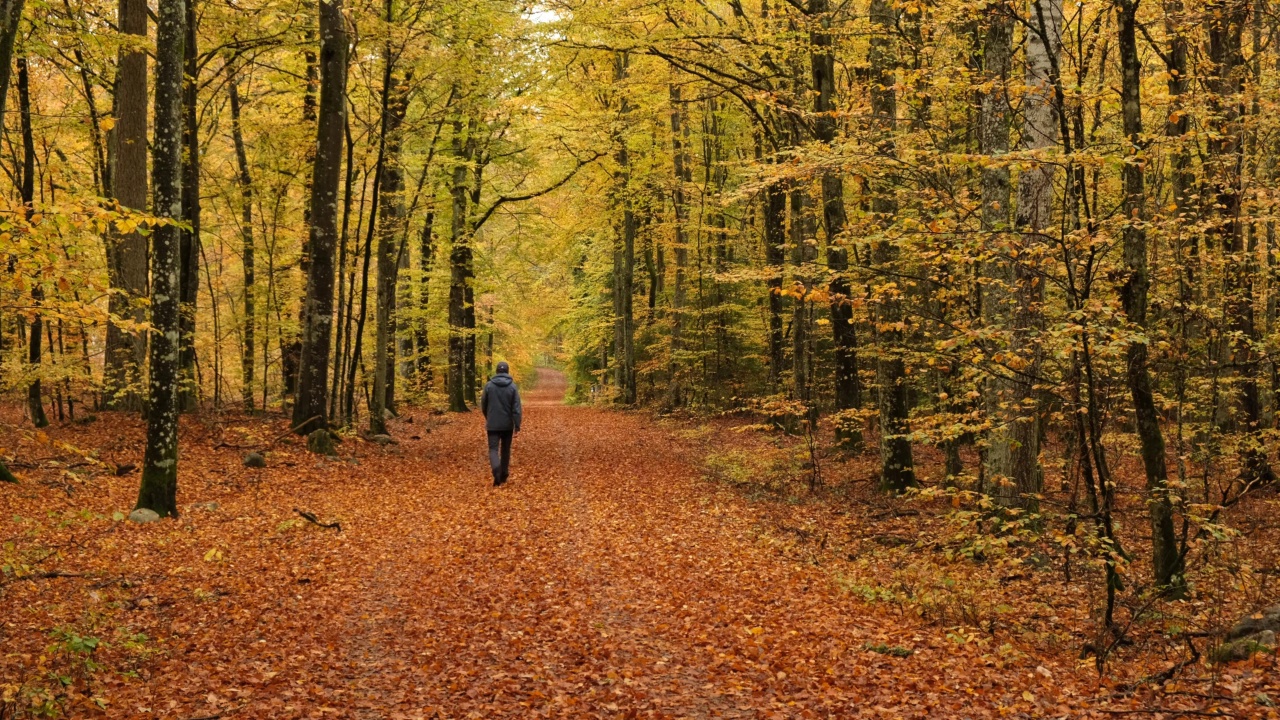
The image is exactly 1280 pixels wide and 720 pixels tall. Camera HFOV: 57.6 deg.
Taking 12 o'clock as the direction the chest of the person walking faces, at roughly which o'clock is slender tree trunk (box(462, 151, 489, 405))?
The slender tree trunk is roughly at 12 o'clock from the person walking.

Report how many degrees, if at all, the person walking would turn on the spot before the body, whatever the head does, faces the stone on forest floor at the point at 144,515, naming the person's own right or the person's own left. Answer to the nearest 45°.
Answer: approximately 135° to the person's own left

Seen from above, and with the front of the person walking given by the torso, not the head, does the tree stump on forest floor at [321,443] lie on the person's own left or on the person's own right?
on the person's own left

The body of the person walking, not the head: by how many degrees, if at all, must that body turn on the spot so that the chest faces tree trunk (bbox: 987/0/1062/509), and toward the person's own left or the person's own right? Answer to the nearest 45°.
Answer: approximately 135° to the person's own right

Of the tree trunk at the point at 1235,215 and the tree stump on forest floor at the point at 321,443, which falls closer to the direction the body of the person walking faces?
the tree stump on forest floor

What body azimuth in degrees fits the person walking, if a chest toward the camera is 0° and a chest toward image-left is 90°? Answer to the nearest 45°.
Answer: approximately 180°

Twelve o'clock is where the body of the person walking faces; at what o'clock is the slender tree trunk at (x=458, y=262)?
The slender tree trunk is roughly at 12 o'clock from the person walking.

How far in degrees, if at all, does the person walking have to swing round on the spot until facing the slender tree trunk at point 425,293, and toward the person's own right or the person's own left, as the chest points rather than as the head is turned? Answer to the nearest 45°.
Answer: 0° — they already face it

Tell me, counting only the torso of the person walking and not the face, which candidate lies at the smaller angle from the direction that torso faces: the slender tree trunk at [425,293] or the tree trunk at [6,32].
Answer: the slender tree trunk

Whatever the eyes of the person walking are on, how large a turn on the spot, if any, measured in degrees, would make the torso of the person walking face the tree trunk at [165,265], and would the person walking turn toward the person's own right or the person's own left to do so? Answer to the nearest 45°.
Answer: approximately 135° to the person's own left

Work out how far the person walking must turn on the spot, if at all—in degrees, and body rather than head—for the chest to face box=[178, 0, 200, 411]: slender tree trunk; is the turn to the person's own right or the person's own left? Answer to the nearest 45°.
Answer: approximately 45° to the person's own left

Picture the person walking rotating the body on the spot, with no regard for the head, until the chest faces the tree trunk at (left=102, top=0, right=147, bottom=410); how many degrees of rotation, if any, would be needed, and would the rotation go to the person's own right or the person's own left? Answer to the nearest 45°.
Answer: approximately 90° to the person's own left

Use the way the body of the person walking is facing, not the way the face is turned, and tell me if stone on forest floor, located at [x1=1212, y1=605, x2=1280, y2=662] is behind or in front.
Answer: behind
